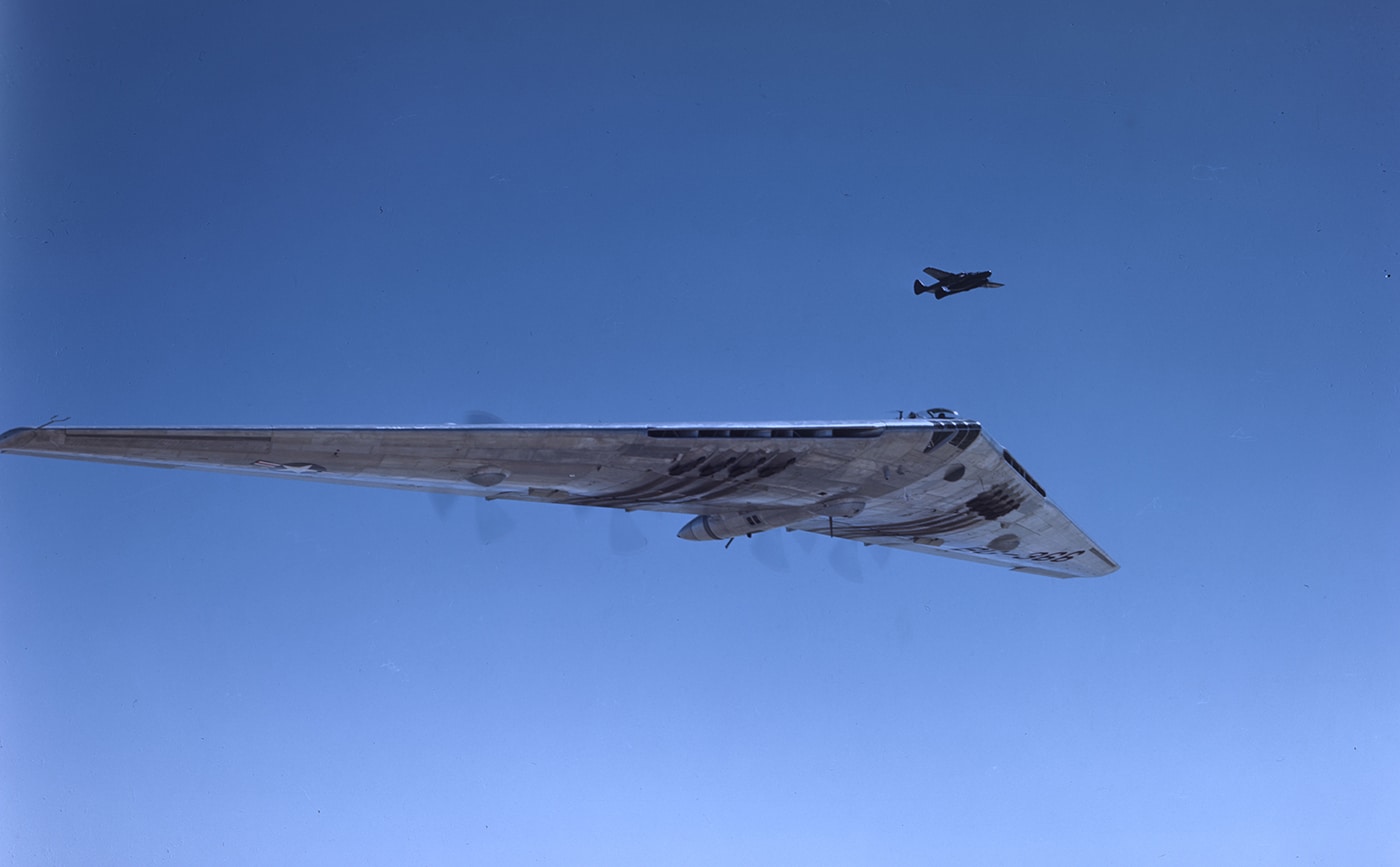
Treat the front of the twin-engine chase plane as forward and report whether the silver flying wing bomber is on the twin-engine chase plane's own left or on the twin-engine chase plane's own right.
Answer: on the twin-engine chase plane's own right

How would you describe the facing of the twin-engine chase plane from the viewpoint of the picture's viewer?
facing to the right of the viewer

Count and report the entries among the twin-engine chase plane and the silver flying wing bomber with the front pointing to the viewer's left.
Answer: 0
